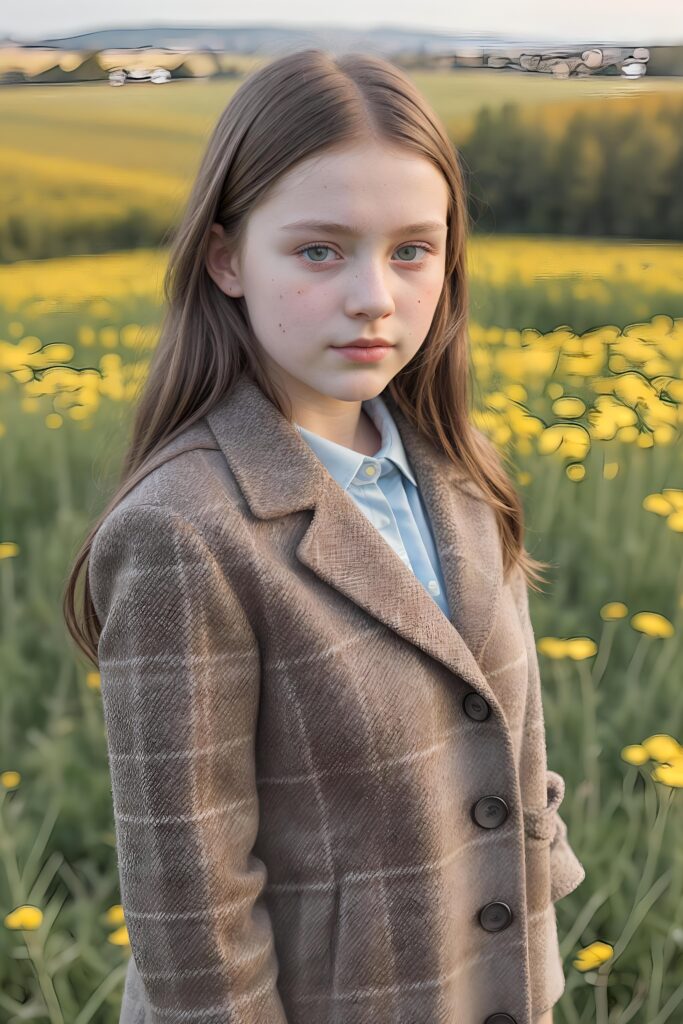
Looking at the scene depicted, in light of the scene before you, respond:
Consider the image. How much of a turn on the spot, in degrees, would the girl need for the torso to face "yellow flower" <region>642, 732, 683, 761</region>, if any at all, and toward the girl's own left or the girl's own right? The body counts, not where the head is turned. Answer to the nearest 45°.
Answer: approximately 90° to the girl's own left

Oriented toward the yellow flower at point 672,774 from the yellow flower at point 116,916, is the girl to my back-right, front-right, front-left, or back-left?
front-right

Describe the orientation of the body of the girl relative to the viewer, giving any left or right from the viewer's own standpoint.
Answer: facing the viewer and to the right of the viewer

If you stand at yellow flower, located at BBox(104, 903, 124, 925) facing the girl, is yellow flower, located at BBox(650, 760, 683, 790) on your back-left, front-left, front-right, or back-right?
front-left
